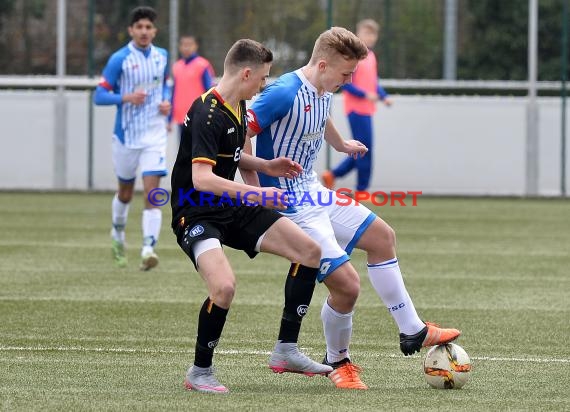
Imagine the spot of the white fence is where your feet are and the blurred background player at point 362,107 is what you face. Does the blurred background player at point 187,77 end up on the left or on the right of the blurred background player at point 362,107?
right

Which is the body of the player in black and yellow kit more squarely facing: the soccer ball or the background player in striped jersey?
the soccer ball

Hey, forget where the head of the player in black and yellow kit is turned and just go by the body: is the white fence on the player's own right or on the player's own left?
on the player's own left

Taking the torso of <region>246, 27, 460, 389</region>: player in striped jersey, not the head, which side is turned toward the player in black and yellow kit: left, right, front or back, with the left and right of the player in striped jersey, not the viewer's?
right

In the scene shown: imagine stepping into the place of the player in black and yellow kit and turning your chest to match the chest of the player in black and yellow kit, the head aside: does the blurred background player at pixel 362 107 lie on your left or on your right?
on your left

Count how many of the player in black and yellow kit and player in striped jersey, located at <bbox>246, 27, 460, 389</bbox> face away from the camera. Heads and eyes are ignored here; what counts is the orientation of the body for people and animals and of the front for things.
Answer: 0
